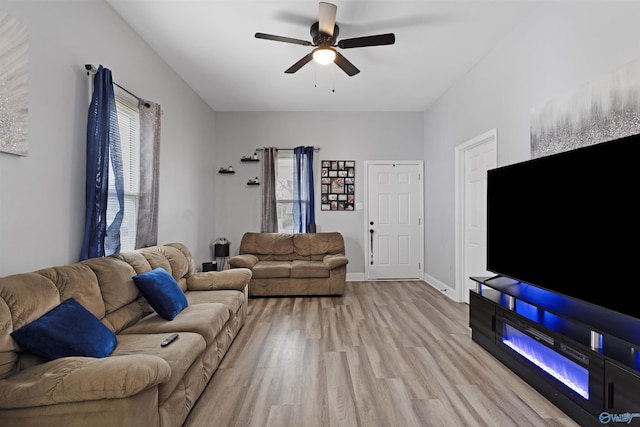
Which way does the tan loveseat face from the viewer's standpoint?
toward the camera

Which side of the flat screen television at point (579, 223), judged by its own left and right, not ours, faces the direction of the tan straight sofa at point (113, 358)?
front

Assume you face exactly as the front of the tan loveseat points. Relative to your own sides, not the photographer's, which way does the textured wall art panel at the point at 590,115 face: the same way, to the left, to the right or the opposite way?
to the right

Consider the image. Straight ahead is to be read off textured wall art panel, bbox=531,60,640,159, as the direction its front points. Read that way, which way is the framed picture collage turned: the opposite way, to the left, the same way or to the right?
to the left

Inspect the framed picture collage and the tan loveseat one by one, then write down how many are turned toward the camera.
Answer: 2

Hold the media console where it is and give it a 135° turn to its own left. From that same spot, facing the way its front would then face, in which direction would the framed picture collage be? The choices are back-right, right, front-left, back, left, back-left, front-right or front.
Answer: back-left

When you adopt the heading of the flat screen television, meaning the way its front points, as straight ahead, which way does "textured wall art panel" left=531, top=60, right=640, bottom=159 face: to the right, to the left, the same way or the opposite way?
the same way

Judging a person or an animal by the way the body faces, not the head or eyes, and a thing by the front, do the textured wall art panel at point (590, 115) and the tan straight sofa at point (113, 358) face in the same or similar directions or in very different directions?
very different directions

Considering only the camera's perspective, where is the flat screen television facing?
facing the viewer and to the left of the viewer

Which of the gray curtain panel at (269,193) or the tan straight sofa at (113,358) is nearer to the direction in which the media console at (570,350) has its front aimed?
the tan straight sofa

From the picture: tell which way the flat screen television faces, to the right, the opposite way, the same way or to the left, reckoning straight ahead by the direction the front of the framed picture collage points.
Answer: to the right

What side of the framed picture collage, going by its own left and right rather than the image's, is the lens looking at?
front

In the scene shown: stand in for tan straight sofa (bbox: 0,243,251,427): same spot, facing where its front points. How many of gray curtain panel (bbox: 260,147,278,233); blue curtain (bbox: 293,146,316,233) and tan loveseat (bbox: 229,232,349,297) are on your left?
3

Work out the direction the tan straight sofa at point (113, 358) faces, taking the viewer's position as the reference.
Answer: facing the viewer and to the right of the viewer

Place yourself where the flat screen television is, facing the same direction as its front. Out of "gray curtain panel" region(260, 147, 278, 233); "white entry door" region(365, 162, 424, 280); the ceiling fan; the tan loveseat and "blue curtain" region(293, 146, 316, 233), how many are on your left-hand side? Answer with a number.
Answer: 0

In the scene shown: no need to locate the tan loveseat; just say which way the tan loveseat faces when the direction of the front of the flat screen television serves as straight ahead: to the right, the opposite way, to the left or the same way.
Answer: to the left

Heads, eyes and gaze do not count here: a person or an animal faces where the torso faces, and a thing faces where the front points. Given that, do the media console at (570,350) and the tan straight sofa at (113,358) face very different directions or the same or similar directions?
very different directions

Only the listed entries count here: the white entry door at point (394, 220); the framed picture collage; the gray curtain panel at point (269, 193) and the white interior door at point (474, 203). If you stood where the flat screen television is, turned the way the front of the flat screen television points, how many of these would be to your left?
0

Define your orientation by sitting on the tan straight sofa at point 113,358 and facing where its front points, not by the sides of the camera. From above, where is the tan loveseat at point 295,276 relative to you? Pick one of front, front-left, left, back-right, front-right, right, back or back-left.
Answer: left

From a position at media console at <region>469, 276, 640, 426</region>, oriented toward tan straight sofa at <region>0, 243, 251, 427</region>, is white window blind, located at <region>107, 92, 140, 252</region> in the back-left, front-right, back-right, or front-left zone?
front-right
